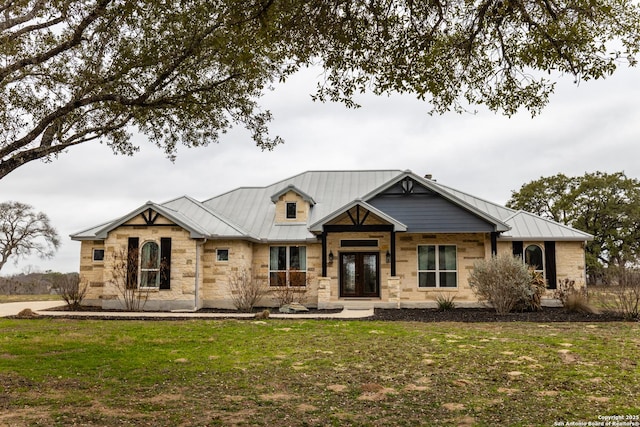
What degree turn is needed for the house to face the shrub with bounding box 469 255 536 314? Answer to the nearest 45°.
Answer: approximately 45° to its left

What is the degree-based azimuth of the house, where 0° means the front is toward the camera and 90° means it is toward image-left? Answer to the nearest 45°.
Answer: approximately 0°

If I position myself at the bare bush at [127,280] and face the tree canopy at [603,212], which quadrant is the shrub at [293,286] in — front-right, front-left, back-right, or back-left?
front-right

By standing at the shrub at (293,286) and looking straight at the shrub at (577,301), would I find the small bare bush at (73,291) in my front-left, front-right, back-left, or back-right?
back-right

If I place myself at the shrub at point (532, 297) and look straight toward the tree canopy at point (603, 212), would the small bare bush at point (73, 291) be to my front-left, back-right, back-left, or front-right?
back-left

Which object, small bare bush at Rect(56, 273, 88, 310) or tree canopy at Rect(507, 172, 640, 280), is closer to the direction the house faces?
the small bare bush

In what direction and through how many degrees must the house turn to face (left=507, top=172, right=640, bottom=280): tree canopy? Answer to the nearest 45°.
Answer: approximately 135° to its left

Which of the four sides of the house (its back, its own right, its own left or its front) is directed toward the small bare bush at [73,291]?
right

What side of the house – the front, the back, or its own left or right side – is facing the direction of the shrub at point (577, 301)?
left

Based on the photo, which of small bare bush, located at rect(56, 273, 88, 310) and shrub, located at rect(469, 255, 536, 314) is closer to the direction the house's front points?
the shrub
